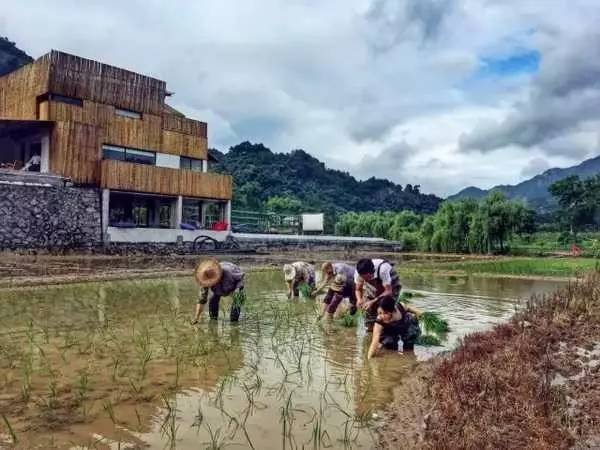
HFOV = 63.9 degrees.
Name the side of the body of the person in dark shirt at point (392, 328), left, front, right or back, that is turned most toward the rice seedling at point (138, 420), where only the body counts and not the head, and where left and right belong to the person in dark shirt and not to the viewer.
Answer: front

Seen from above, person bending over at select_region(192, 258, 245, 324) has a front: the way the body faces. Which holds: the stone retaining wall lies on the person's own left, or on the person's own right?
on the person's own right

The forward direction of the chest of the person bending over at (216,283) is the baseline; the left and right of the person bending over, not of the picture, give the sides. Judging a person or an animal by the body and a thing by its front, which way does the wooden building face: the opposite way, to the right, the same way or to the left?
to the left

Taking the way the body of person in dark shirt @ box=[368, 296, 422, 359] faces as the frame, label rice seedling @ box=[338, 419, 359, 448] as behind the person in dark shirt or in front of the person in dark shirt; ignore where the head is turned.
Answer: in front

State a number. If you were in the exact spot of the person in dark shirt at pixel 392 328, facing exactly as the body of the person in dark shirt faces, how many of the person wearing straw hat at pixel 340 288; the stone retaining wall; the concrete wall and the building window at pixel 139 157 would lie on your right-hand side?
4

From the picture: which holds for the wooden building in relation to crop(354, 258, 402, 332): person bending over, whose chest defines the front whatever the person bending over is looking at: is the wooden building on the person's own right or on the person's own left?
on the person's own right

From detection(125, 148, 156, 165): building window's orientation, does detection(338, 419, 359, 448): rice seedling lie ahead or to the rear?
ahead

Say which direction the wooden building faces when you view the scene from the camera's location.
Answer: facing the viewer and to the right of the viewer

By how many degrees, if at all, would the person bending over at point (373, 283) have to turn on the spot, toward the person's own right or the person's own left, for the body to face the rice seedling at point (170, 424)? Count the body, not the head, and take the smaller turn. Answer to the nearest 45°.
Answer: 0° — they already face it

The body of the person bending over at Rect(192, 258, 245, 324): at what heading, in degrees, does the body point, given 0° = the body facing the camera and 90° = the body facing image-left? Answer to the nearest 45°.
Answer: approximately 45°

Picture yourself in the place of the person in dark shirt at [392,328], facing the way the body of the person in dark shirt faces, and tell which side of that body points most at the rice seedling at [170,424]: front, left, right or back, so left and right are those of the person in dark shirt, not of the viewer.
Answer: front
